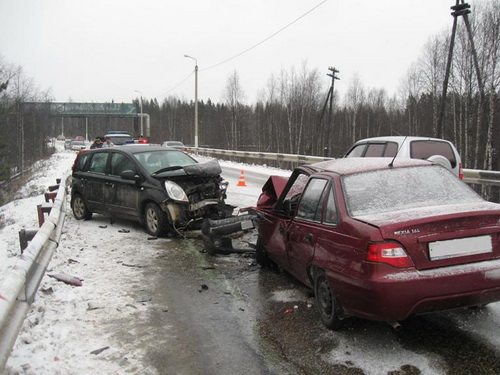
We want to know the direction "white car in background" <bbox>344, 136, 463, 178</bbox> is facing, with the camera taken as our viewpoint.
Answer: facing away from the viewer and to the left of the viewer

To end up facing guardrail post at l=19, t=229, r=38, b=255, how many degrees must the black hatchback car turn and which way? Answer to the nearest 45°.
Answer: approximately 90° to its right

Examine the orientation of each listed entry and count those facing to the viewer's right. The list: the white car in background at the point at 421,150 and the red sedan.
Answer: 0

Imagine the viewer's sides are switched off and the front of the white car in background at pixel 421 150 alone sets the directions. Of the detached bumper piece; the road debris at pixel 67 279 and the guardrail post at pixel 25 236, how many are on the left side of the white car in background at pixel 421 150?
3

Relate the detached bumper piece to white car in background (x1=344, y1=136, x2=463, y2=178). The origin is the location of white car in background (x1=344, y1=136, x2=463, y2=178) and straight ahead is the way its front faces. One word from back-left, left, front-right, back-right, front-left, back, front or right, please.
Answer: left

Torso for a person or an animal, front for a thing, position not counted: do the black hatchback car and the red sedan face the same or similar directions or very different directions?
very different directions

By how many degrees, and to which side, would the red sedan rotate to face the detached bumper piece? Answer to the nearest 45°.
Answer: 0° — it already faces it

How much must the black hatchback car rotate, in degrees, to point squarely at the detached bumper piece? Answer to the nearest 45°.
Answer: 0° — it already faces it

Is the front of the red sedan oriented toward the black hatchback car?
yes

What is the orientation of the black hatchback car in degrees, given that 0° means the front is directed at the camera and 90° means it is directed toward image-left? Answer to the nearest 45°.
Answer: approximately 315°

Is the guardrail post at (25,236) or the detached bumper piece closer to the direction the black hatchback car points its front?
the detached bumper piece

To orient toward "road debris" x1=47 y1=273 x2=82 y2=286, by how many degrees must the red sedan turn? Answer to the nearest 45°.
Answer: approximately 45° to its left
